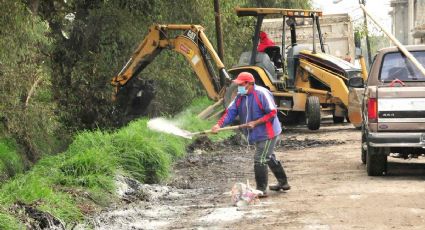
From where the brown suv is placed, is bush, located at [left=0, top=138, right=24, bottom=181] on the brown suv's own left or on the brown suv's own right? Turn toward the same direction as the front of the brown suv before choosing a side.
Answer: on the brown suv's own left

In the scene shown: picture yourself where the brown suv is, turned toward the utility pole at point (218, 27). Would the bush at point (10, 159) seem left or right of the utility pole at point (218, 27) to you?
left

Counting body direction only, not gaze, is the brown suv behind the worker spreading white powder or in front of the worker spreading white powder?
behind

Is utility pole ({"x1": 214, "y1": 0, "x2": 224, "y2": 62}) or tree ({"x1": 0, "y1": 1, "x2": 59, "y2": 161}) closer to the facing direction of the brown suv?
the utility pole

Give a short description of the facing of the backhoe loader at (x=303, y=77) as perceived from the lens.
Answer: facing the viewer and to the right of the viewer

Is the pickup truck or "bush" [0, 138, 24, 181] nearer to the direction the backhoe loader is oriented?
the pickup truck

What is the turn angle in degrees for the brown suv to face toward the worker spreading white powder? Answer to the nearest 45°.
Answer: approximately 135° to its left

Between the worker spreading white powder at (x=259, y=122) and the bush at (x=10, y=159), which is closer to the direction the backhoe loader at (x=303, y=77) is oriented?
the worker spreading white powder

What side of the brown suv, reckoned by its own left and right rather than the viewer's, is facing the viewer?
back

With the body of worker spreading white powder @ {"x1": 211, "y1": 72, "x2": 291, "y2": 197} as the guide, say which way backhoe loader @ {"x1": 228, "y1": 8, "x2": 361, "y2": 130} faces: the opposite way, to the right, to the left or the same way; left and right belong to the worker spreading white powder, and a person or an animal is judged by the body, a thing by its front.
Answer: to the left

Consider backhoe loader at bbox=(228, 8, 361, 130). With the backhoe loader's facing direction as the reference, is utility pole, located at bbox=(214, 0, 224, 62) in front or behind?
behind

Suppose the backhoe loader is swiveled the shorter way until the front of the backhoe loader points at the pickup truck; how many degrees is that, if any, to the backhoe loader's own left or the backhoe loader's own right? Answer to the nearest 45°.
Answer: approximately 45° to the backhoe loader's own right

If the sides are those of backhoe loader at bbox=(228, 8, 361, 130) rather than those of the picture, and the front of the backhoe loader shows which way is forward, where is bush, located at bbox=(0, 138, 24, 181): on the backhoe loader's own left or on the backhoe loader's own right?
on the backhoe loader's own right

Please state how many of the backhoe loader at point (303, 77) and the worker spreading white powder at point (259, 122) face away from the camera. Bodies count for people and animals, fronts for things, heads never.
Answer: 0

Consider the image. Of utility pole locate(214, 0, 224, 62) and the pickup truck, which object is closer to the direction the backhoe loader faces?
the pickup truck

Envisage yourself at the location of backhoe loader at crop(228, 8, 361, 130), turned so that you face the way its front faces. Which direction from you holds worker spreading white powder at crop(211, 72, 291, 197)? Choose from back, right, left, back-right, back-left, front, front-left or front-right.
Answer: front-right
